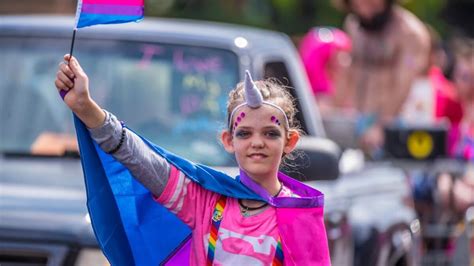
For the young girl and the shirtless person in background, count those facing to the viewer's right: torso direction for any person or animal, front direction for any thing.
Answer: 0

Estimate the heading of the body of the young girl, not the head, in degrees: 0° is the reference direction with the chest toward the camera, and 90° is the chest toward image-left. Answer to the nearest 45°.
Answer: approximately 0°

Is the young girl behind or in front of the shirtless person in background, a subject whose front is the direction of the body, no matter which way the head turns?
in front

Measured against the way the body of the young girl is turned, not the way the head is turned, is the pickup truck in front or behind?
behind

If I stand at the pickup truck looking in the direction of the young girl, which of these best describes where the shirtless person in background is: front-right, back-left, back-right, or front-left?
back-left

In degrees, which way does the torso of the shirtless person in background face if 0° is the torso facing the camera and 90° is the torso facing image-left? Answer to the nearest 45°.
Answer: approximately 45°
